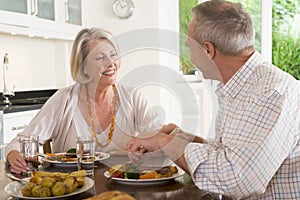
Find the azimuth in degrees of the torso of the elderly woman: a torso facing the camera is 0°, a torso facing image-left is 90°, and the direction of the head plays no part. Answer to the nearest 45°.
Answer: approximately 315°

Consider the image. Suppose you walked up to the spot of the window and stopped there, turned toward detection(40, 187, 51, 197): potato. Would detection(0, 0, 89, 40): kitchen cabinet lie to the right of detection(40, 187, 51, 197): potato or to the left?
right

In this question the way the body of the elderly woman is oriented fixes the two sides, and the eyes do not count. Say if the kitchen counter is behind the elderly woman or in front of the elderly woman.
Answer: behind

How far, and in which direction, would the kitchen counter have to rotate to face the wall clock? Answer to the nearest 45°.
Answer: approximately 90° to its left

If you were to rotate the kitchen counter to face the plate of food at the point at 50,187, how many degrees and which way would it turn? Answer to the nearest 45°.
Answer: approximately 45° to its right

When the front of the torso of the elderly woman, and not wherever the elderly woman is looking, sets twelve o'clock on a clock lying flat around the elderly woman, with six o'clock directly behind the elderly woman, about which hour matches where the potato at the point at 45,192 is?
The potato is roughly at 2 o'clock from the elderly woman.
